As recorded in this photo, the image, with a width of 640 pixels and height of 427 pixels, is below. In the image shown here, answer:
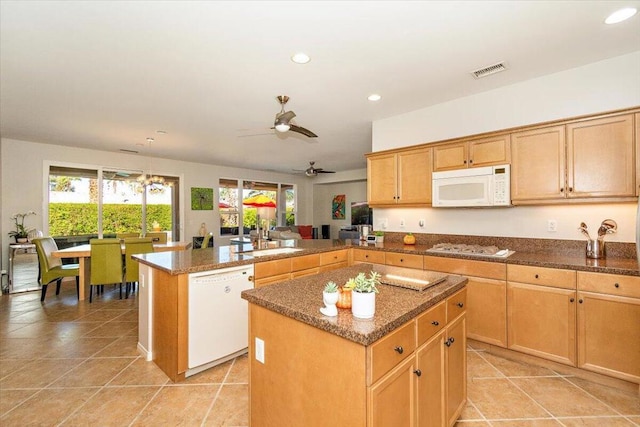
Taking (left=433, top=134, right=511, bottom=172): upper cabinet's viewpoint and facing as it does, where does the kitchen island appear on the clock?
The kitchen island is roughly at 11 o'clock from the upper cabinet.

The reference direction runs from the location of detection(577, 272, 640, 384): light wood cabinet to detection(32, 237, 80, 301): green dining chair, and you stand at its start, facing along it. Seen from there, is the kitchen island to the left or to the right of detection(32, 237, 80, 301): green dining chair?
left

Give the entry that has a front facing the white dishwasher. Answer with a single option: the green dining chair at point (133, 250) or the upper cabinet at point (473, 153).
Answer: the upper cabinet

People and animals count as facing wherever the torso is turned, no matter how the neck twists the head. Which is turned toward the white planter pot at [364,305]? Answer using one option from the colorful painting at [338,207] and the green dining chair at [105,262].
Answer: the colorful painting

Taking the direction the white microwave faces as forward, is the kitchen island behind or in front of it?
in front

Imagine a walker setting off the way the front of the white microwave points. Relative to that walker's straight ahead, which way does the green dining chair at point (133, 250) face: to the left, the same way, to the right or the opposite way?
to the right

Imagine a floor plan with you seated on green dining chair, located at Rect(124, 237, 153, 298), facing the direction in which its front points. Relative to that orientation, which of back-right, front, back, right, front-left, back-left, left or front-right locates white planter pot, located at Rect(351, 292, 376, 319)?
back

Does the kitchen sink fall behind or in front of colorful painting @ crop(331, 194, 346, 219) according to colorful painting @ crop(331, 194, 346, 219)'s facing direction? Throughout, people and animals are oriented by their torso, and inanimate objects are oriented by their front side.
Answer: in front

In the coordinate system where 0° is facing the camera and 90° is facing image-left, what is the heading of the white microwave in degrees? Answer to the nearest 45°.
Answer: approximately 45°

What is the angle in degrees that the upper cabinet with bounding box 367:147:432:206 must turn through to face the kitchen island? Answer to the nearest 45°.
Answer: approximately 45° to its left

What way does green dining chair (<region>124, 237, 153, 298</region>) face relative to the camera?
away from the camera

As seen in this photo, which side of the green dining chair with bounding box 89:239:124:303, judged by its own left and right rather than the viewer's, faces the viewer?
back

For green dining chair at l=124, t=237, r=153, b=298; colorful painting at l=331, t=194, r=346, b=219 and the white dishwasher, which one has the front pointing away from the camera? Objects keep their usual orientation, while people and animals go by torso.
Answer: the green dining chair
